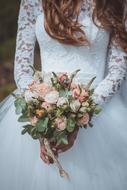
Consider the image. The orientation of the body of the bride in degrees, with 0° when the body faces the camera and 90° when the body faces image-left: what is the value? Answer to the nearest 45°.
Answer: approximately 0°
